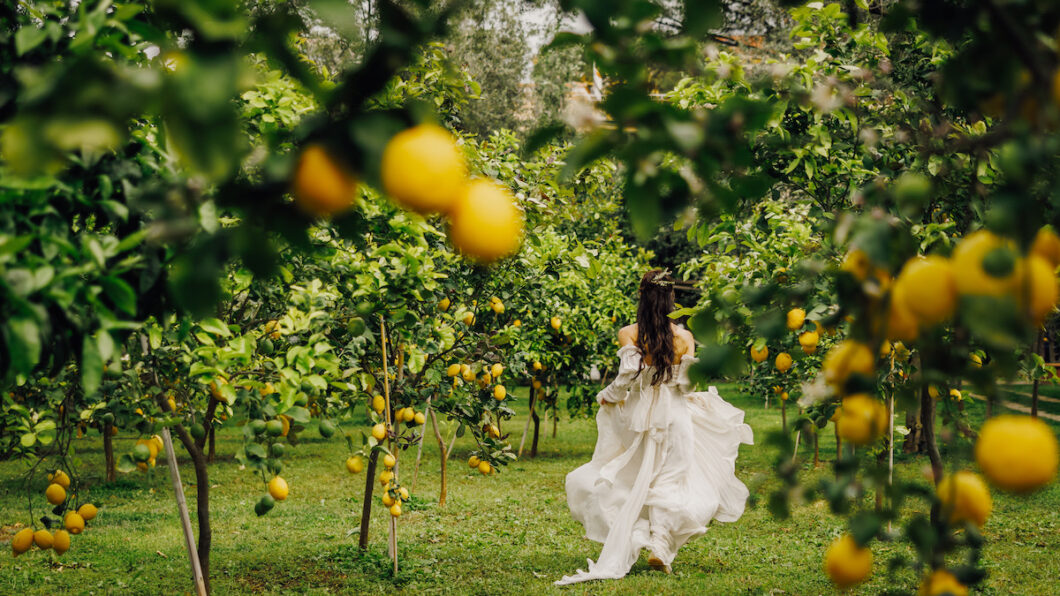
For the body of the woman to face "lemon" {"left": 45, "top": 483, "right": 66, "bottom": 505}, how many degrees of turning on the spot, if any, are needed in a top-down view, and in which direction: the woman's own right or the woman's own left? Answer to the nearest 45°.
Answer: approximately 135° to the woman's own left

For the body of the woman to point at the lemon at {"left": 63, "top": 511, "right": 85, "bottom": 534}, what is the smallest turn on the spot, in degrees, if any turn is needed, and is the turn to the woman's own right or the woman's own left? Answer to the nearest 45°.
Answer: approximately 135° to the woman's own left

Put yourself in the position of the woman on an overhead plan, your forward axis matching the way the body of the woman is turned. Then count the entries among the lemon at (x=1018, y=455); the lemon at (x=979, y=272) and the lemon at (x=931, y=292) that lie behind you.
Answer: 3

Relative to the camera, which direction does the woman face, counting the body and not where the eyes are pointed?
away from the camera

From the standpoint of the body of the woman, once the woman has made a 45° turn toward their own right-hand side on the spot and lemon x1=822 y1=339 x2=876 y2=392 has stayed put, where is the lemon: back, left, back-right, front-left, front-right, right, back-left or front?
back-right

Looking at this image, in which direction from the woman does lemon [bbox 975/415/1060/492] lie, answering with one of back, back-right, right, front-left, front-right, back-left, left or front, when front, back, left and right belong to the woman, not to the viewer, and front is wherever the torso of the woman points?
back

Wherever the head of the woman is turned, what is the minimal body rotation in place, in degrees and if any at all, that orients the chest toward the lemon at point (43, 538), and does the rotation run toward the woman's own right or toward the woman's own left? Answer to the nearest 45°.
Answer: approximately 135° to the woman's own left

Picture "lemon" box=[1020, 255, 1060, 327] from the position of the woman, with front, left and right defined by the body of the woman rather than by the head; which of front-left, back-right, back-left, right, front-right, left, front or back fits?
back

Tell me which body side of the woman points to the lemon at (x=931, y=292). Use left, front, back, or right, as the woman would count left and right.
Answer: back

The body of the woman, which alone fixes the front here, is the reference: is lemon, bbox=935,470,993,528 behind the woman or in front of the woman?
behind

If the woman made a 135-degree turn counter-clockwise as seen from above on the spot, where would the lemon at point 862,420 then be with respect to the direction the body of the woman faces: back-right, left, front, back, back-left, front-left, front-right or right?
front-left

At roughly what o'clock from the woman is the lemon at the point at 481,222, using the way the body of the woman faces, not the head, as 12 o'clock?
The lemon is roughly at 6 o'clock from the woman.

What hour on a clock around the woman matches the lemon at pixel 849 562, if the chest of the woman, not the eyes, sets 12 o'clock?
The lemon is roughly at 6 o'clock from the woman.

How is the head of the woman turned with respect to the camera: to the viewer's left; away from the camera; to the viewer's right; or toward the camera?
away from the camera

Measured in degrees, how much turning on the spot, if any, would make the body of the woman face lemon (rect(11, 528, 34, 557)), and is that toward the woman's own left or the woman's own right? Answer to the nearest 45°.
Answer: approximately 135° to the woman's own left
